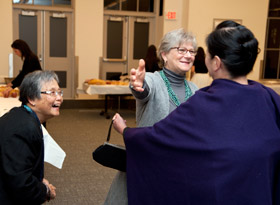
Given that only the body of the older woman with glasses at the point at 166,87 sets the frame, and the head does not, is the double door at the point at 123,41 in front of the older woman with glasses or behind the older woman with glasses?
behind

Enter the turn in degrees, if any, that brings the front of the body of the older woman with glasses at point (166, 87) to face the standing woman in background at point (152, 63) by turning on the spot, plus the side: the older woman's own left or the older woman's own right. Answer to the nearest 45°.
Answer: approximately 135° to the older woman's own left

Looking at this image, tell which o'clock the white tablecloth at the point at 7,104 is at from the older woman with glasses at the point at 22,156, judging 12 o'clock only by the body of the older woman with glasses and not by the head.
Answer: The white tablecloth is roughly at 9 o'clock from the older woman with glasses.

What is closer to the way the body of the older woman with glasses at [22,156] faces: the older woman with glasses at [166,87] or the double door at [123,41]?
the older woman with glasses

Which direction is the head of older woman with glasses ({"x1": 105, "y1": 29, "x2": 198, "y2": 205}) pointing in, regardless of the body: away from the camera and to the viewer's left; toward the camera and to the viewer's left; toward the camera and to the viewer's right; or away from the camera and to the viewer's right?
toward the camera and to the viewer's right

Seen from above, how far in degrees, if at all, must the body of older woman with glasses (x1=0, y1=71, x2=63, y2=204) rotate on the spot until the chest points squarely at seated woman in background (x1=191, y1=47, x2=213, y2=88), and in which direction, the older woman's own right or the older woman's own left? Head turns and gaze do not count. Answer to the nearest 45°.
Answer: approximately 45° to the older woman's own left

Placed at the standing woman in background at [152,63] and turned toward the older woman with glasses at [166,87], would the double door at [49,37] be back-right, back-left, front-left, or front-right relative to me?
back-right

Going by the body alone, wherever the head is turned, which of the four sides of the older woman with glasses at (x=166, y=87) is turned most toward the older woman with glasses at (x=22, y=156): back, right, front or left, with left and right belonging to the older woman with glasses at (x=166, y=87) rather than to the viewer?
right

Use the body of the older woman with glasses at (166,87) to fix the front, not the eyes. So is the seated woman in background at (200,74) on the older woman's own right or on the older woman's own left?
on the older woman's own left

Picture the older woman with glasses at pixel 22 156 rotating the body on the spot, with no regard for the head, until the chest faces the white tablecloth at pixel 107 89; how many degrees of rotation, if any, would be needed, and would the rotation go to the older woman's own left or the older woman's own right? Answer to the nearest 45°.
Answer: approximately 90° to the older woman's own left

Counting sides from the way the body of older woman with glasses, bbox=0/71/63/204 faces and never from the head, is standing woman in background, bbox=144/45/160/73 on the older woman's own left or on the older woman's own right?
on the older woman's own left

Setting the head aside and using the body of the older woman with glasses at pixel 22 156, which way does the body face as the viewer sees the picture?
to the viewer's right
